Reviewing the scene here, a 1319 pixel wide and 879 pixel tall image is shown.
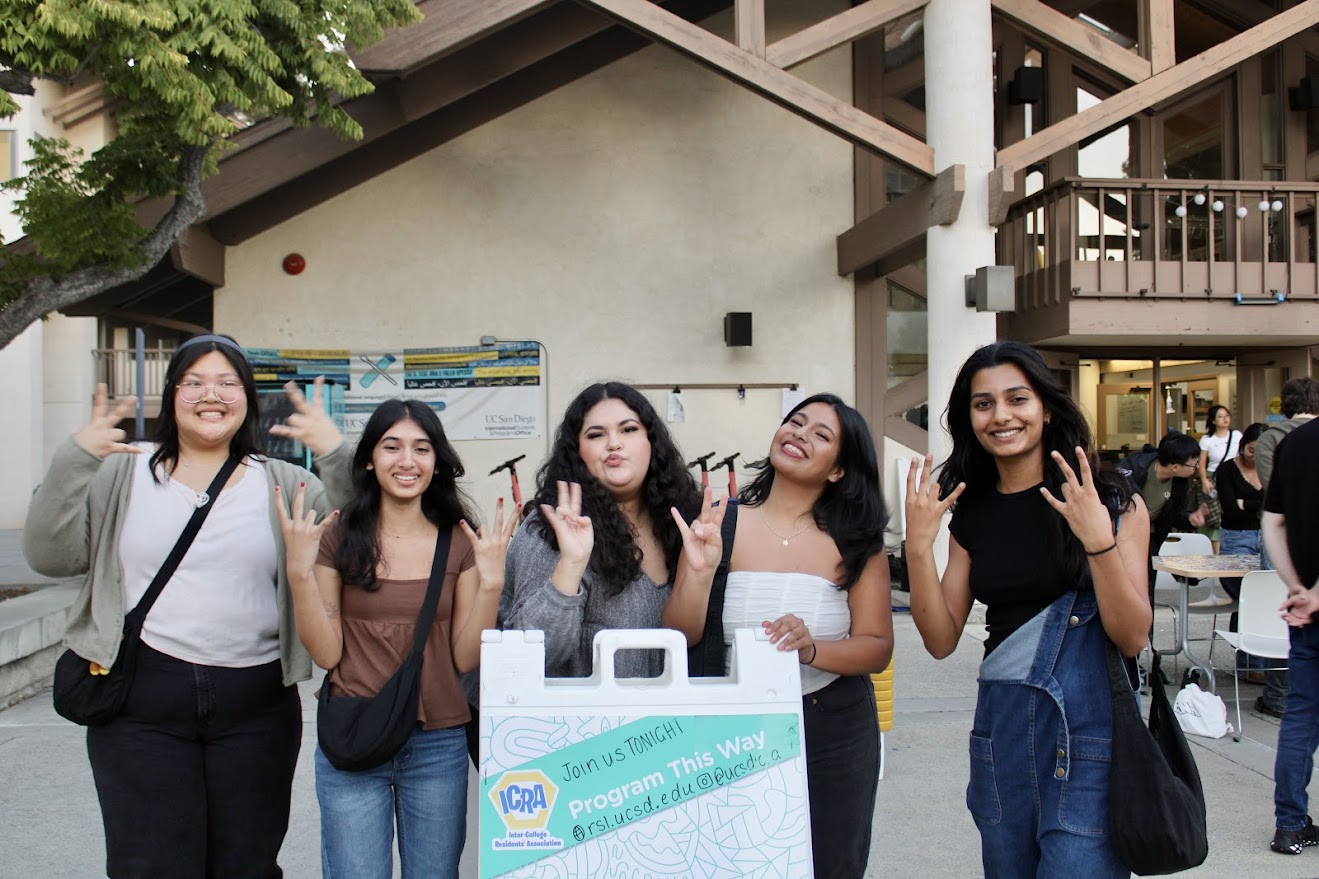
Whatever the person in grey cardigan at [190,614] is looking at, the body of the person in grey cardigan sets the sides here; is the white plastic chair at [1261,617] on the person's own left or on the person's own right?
on the person's own left

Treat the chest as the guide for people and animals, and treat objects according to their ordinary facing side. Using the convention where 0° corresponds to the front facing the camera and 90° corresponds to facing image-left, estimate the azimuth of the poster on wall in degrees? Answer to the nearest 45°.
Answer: approximately 0°

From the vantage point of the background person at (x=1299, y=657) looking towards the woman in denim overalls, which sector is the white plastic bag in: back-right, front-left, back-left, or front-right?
back-right

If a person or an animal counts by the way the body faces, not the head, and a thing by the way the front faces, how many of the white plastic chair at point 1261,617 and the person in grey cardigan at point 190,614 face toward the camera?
1

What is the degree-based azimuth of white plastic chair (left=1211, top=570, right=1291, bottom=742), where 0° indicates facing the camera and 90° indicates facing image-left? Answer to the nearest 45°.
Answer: approximately 135°

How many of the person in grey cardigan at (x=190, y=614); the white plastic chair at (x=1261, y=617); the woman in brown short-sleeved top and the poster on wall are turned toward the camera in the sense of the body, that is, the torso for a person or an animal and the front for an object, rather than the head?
3

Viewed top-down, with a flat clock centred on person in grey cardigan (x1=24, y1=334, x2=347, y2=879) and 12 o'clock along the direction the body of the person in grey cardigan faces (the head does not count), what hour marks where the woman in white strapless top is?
The woman in white strapless top is roughly at 10 o'clock from the person in grey cardigan.
